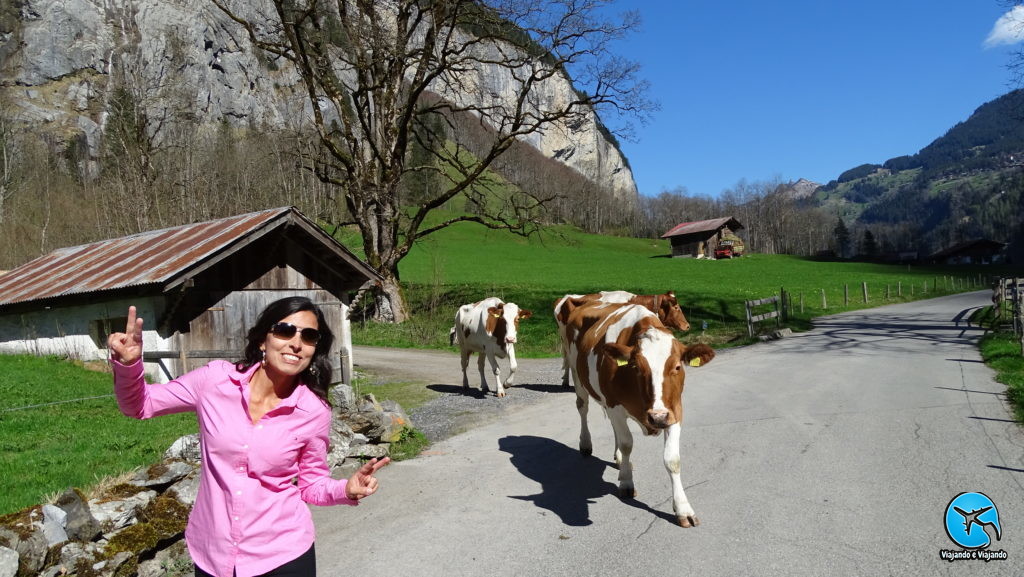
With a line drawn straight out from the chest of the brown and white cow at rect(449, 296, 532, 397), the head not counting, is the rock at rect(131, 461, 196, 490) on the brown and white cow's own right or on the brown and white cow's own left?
on the brown and white cow's own right

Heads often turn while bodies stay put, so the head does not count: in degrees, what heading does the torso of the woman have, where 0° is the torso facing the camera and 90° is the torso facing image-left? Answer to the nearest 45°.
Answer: approximately 0°

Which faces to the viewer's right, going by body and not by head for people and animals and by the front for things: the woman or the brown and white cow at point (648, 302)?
the brown and white cow

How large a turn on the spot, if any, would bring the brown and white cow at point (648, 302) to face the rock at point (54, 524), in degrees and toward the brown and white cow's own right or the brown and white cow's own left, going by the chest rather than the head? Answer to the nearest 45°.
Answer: approximately 135° to the brown and white cow's own right

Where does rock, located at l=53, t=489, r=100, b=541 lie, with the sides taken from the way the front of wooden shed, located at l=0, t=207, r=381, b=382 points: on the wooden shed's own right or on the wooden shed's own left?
on the wooden shed's own right

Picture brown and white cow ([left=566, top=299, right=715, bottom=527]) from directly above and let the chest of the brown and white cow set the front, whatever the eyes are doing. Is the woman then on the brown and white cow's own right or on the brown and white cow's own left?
on the brown and white cow's own right

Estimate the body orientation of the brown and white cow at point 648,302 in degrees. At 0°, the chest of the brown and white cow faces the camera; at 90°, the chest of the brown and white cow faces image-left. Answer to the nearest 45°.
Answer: approximately 270°

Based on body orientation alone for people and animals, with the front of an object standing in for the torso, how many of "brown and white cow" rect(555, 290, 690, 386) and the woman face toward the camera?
1
